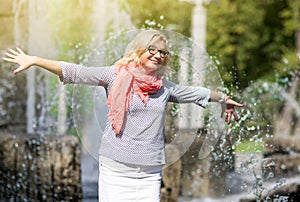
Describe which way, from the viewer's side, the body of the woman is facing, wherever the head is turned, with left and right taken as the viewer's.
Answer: facing the viewer and to the right of the viewer

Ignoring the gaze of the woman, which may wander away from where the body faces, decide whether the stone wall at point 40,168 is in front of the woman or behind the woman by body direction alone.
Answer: behind

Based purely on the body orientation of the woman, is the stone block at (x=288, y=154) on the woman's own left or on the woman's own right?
on the woman's own left

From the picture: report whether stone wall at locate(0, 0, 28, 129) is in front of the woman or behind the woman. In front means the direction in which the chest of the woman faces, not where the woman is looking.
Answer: behind
